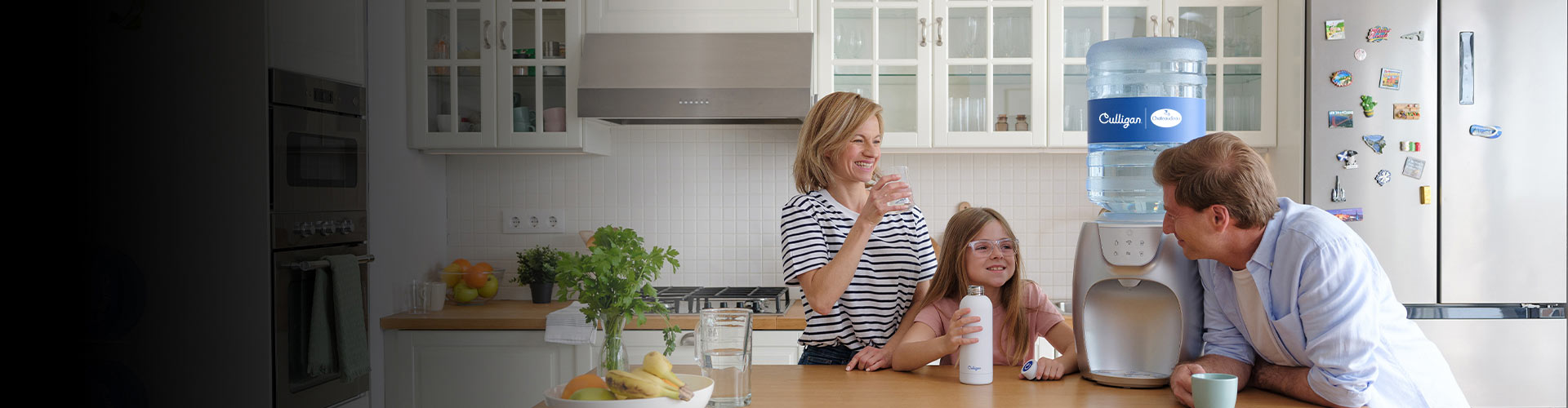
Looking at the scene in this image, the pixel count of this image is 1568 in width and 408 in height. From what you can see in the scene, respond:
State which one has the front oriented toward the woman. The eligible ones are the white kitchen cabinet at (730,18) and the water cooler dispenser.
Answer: the white kitchen cabinet

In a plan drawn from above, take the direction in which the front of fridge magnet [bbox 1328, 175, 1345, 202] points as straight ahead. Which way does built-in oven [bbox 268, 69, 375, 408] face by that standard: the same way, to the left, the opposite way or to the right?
to the left

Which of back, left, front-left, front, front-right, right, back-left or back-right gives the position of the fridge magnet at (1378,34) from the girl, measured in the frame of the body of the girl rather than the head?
back-left

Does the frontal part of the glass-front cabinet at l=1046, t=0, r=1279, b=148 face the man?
yes

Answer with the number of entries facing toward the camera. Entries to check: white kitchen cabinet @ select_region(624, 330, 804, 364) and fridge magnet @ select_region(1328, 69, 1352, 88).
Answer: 2
